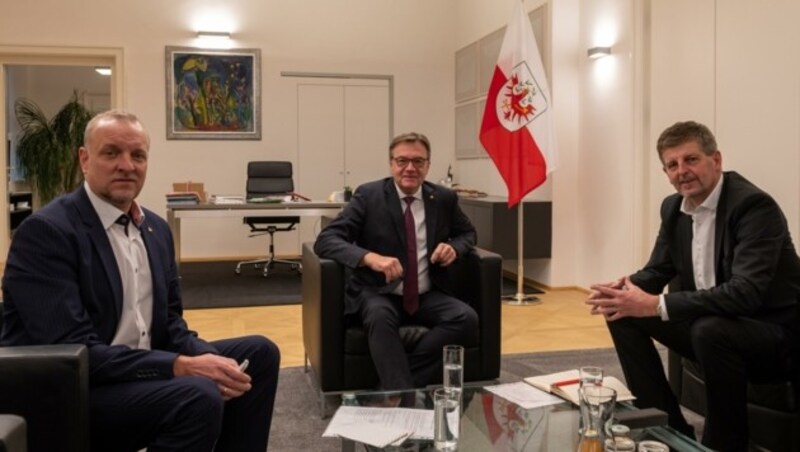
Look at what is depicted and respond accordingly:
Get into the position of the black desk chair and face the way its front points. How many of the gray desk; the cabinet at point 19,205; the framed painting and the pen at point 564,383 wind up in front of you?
2

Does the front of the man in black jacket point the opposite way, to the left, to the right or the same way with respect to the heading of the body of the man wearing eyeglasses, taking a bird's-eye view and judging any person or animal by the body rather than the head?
to the right

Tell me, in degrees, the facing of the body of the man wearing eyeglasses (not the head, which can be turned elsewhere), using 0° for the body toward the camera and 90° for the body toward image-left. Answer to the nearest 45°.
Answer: approximately 0°

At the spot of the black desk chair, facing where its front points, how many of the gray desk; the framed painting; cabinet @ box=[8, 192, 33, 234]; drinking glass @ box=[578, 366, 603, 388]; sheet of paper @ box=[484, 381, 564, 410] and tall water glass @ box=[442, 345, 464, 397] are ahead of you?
4

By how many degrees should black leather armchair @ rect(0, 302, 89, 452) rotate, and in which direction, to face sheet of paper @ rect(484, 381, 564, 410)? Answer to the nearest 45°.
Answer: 0° — it already faces it

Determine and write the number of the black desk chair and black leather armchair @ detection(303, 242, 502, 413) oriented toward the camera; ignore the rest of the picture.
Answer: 2

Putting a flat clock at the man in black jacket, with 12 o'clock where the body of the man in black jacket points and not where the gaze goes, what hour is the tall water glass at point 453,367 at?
The tall water glass is roughly at 12 o'clock from the man in black jacket.

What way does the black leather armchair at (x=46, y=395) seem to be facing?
to the viewer's right

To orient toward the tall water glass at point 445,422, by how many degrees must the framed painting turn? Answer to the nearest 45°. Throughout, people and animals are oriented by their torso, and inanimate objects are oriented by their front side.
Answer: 0° — it already faces it

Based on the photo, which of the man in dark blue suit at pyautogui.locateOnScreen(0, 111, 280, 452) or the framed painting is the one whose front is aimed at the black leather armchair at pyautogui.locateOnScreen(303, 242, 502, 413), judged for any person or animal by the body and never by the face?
the framed painting

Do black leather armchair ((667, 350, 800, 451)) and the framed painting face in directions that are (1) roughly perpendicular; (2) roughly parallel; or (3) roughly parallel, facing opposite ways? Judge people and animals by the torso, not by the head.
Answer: roughly perpendicular
